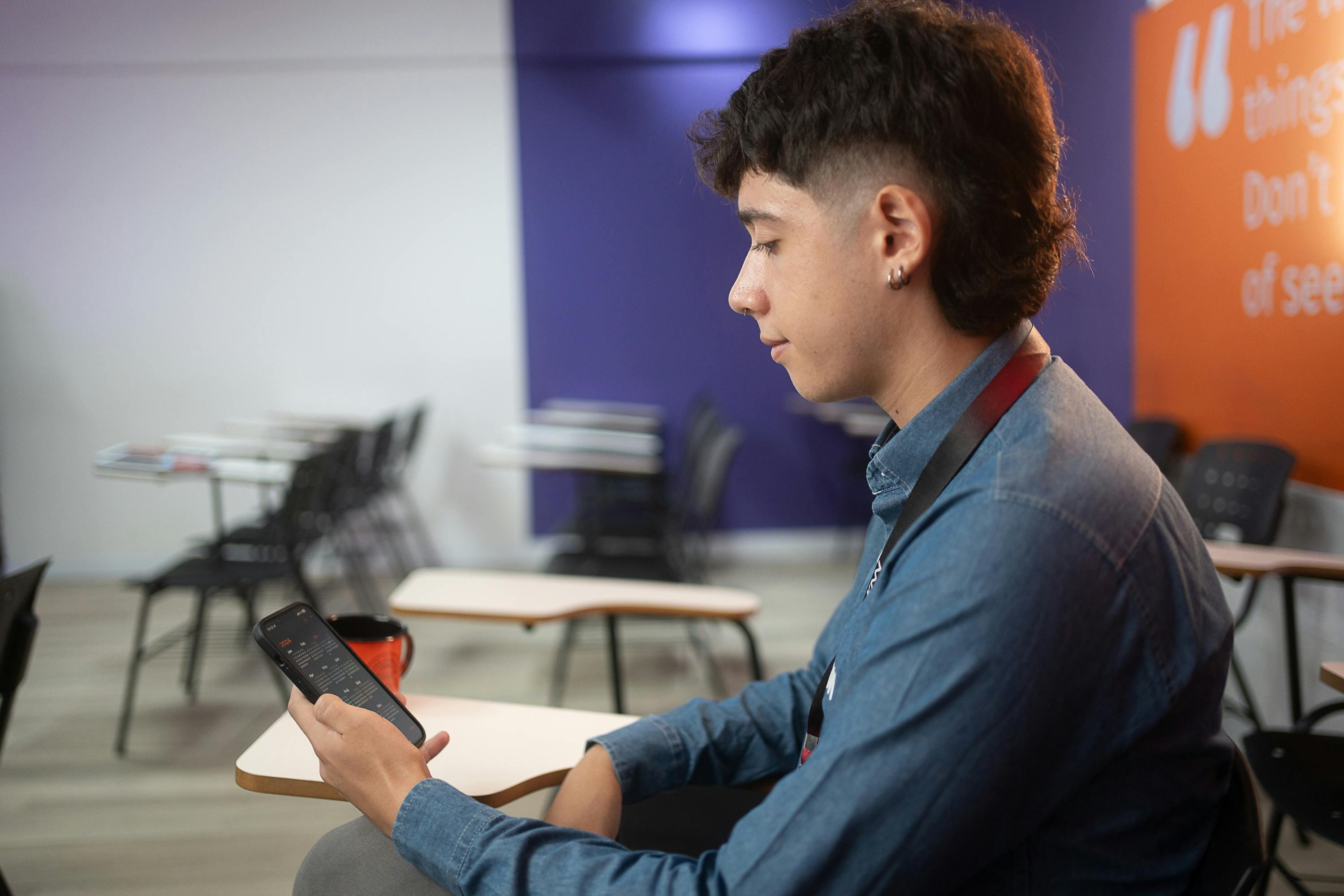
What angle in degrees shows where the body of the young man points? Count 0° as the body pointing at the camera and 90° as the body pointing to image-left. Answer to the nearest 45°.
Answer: approximately 90°

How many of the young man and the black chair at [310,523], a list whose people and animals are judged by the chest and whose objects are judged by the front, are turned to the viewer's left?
2

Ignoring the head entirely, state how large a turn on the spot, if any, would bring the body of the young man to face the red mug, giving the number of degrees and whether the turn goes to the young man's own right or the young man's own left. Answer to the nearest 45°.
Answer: approximately 45° to the young man's own right

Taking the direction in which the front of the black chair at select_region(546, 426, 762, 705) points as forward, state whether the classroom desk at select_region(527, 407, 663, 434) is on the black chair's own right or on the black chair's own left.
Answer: on the black chair's own right

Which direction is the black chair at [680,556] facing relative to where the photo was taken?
to the viewer's left

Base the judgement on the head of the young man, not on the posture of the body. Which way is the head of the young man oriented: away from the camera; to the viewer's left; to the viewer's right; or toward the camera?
to the viewer's left

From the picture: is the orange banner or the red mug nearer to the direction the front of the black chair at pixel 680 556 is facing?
the red mug

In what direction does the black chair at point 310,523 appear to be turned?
to the viewer's left

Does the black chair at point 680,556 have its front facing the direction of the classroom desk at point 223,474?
yes
